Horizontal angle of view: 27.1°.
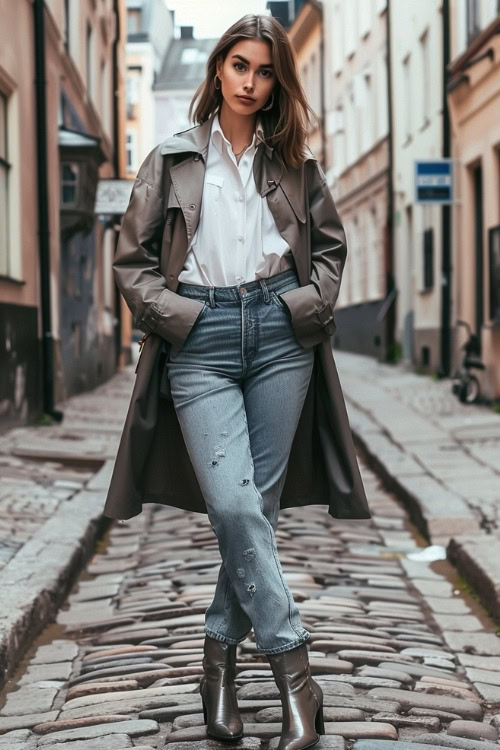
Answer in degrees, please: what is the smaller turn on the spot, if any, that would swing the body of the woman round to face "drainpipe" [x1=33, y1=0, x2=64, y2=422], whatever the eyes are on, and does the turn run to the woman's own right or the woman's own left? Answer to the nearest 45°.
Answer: approximately 180°

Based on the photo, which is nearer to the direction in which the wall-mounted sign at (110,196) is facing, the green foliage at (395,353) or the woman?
the woman

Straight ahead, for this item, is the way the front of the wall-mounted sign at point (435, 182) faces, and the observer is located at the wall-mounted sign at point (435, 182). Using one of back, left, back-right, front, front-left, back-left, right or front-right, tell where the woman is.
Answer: front

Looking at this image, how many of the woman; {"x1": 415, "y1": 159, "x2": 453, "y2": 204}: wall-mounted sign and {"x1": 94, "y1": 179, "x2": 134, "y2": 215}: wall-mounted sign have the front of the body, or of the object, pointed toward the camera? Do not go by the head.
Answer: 3

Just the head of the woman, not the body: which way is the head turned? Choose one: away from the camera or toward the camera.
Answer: toward the camera

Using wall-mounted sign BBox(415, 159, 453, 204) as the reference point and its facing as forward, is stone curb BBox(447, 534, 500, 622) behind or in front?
in front

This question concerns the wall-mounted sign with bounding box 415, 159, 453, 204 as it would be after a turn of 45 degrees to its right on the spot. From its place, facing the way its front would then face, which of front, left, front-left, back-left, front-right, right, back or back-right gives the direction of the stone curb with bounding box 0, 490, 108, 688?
front-left

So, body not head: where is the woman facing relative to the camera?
toward the camera

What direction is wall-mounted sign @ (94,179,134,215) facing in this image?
toward the camera

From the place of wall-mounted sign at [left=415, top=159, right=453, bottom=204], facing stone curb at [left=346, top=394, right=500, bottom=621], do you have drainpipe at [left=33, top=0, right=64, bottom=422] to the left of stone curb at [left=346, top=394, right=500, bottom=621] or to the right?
right

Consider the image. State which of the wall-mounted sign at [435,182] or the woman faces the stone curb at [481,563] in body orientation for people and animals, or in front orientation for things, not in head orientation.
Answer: the wall-mounted sign

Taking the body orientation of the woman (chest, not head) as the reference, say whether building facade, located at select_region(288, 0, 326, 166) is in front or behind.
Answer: behind

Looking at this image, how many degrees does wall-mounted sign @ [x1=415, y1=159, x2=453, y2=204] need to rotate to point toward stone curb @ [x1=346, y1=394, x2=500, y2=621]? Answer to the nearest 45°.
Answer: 0° — it already faces it

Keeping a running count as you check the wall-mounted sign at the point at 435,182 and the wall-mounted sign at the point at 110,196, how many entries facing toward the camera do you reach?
2
